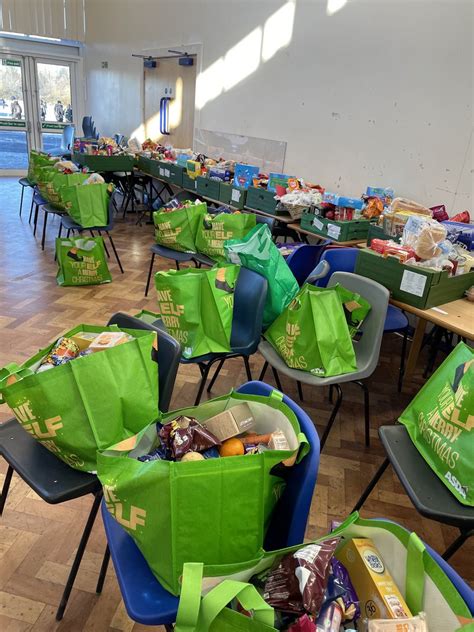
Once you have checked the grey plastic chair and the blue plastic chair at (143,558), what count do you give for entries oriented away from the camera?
0

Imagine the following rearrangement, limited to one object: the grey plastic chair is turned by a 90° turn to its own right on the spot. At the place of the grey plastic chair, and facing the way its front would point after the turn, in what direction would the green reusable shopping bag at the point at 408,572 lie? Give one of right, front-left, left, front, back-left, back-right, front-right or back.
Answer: back-left

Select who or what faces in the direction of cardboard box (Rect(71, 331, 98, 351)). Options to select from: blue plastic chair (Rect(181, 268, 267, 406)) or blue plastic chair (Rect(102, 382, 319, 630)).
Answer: blue plastic chair (Rect(181, 268, 267, 406))

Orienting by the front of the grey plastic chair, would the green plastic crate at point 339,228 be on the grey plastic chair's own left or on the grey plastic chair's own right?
on the grey plastic chair's own right

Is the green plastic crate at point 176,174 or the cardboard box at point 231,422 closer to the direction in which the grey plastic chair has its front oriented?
the cardboard box

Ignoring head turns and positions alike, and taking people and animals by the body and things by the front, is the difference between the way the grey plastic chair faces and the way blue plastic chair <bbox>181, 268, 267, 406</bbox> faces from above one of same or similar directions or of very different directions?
same or similar directions

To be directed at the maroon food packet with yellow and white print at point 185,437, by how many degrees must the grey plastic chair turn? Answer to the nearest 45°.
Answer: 0° — it already faces it

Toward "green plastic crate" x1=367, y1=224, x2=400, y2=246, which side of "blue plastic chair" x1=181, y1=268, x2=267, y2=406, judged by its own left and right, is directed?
back

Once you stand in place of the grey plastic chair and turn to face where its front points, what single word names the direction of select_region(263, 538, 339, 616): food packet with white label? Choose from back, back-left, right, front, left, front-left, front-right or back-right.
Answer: front-left

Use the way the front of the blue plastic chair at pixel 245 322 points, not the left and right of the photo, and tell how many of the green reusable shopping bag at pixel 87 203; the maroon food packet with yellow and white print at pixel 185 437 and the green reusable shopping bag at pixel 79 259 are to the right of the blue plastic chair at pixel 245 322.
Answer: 2

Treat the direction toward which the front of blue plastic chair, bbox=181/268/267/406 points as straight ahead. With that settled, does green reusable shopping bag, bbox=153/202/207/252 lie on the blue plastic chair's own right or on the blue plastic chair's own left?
on the blue plastic chair's own right

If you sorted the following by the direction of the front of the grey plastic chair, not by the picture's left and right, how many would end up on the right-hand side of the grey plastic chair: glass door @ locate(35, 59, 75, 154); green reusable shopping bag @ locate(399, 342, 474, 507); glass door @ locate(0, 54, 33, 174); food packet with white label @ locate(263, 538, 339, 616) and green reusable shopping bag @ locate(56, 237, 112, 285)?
3

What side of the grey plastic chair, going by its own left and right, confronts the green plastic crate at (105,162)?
right

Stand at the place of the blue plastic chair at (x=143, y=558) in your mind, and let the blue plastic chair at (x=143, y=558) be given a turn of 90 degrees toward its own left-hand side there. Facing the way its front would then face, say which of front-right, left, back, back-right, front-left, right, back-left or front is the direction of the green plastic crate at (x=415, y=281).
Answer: left

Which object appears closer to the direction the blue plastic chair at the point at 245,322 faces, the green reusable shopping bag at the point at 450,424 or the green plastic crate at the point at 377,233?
the green reusable shopping bag

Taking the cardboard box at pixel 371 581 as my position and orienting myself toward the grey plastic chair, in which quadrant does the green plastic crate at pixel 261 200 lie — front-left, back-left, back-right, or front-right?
front-left

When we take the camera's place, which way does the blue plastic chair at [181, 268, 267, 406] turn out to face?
facing the viewer and to the left of the viewer

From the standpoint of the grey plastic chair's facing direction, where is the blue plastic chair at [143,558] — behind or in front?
in front

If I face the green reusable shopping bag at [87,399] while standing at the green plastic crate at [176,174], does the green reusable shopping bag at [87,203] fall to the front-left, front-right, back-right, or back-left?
front-right

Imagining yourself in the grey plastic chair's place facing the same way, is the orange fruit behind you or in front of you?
in front
